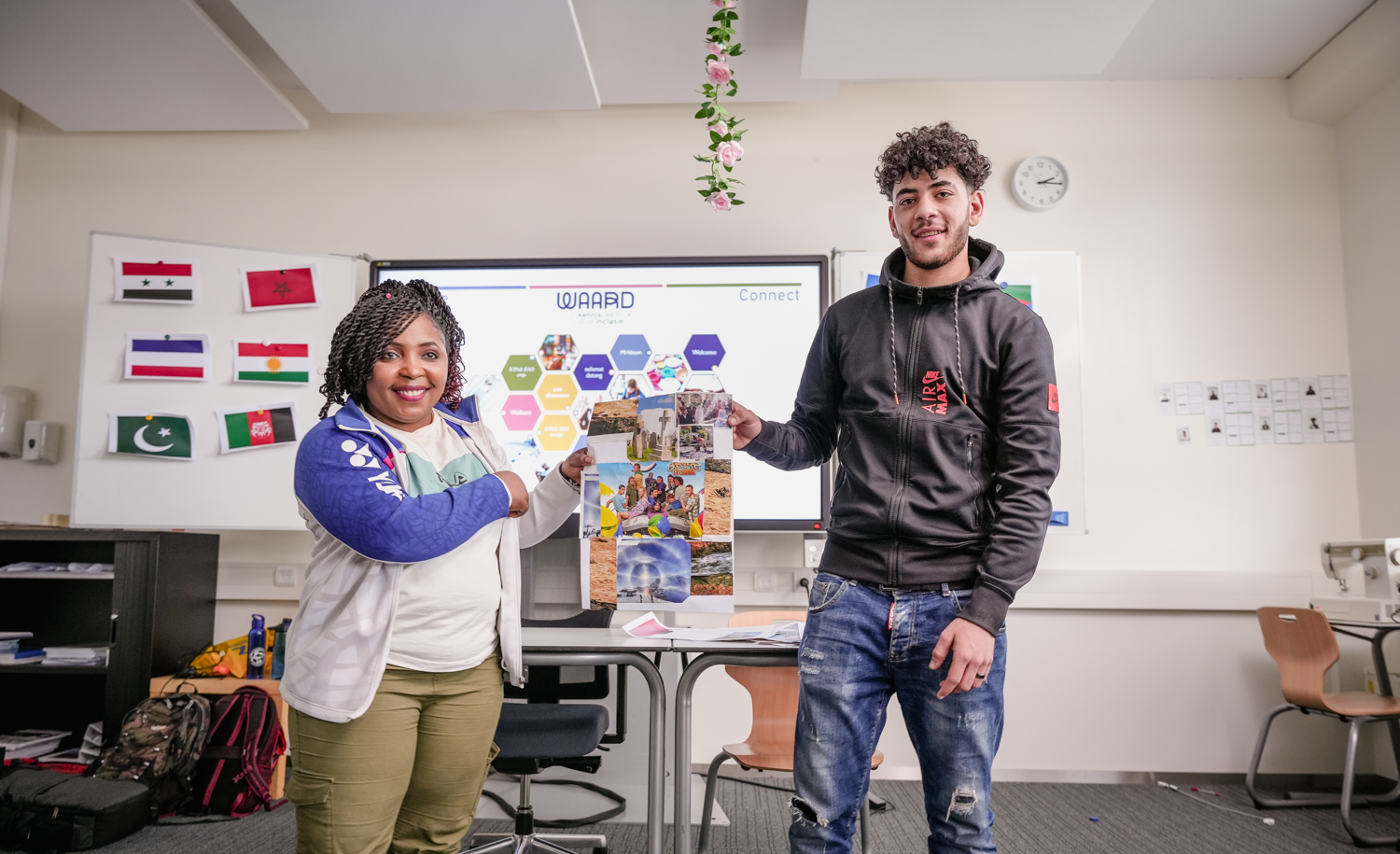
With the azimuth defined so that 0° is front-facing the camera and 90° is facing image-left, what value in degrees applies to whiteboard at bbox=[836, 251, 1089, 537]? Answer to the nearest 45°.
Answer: approximately 0°

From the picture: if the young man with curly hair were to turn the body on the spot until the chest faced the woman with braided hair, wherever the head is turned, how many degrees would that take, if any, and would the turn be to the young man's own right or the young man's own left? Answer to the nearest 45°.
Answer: approximately 90° to the young man's own right

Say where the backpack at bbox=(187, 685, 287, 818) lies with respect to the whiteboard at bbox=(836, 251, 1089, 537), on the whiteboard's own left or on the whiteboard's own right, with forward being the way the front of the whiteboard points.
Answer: on the whiteboard's own right

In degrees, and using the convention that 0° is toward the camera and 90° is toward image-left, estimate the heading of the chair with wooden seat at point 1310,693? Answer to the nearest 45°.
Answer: approximately 225°

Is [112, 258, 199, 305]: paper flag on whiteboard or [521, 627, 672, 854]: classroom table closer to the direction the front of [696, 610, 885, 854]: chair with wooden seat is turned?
the classroom table

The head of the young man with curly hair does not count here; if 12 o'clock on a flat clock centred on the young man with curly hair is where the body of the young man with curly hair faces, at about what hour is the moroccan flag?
The moroccan flag is roughly at 4 o'clock from the young man with curly hair.

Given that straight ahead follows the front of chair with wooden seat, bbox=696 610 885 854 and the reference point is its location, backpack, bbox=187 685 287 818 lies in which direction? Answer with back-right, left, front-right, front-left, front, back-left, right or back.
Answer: right

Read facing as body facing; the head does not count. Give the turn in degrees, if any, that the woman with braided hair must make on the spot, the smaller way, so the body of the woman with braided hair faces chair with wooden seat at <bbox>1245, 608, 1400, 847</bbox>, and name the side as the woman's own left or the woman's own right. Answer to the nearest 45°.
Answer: approximately 45° to the woman's own left

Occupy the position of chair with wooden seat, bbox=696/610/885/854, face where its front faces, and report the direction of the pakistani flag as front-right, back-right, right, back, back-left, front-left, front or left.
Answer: right
